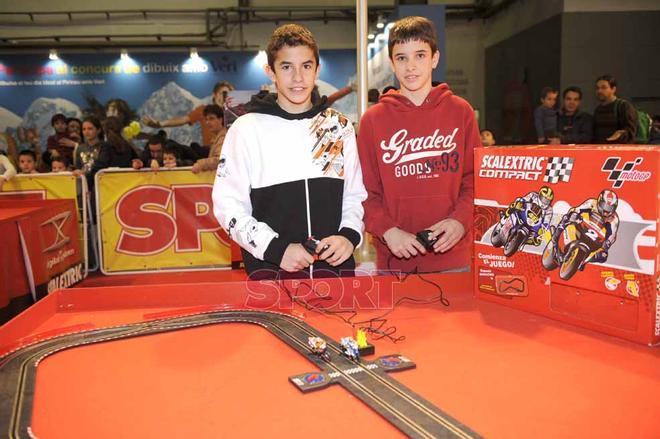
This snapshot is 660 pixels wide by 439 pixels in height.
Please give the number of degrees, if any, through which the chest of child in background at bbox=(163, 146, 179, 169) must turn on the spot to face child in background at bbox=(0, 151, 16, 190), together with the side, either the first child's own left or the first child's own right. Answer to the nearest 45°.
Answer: approximately 90° to the first child's own right

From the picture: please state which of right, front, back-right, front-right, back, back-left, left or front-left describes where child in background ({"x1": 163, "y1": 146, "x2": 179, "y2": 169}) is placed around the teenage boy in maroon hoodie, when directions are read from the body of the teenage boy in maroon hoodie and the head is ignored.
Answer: back-right

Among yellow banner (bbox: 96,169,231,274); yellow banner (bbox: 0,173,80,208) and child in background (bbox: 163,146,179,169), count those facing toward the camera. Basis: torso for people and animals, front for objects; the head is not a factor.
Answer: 3

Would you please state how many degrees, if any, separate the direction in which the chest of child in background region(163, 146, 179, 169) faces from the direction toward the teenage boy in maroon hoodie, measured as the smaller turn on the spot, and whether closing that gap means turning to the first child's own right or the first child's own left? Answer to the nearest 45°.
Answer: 0° — they already face them

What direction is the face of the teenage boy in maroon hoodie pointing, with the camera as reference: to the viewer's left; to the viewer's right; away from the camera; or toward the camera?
toward the camera

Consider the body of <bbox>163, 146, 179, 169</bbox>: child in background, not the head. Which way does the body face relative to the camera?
toward the camera

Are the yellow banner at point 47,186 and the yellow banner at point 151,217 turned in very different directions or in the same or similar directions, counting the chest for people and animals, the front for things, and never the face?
same or similar directions

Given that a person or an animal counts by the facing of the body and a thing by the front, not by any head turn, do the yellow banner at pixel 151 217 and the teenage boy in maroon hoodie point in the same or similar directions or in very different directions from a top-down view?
same or similar directions

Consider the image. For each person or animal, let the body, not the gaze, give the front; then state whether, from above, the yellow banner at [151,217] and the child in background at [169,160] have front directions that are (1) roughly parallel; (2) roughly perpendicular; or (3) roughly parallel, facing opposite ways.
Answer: roughly parallel

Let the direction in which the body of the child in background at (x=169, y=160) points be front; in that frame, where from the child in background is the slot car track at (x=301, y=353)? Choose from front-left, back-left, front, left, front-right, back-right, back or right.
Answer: front

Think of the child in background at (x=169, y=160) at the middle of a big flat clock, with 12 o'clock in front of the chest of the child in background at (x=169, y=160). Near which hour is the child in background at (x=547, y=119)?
the child in background at (x=547, y=119) is roughly at 9 o'clock from the child in background at (x=169, y=160).

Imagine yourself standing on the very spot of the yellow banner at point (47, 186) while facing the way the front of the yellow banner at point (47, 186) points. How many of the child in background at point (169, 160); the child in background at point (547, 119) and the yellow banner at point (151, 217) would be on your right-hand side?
0

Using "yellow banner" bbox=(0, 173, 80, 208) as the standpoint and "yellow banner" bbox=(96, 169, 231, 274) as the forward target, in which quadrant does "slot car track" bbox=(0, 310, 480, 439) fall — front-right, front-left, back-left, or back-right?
front-right

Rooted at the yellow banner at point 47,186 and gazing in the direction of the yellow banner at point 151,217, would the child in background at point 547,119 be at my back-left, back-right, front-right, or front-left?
front-left
